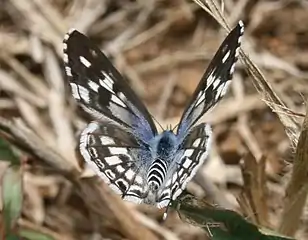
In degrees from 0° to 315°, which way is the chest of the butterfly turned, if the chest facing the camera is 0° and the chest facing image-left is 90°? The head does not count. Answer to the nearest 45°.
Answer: approximately 180°
